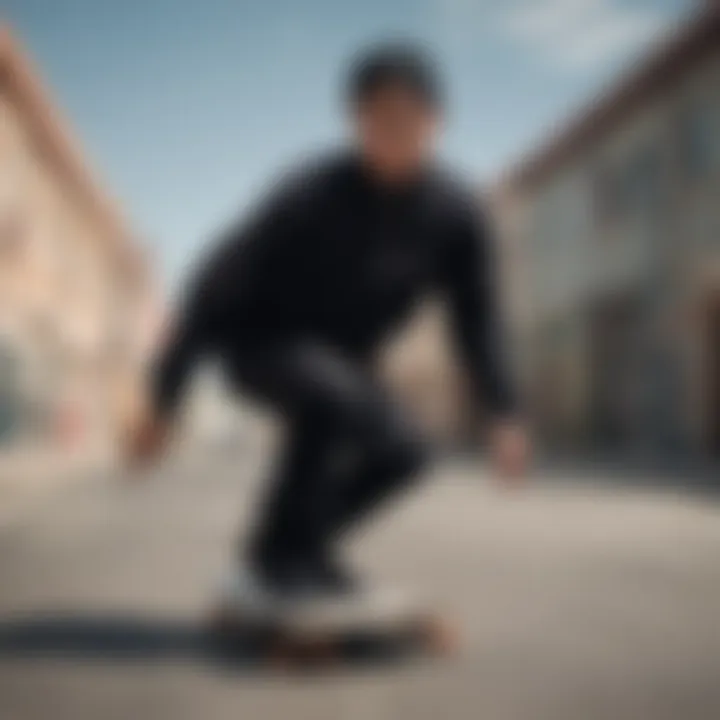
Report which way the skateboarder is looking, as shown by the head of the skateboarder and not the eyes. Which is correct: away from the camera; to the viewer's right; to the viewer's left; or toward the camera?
toward the camera

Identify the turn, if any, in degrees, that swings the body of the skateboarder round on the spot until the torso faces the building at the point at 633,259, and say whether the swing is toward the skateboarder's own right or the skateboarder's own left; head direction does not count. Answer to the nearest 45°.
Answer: approximately 135° to the skateboarder's own left

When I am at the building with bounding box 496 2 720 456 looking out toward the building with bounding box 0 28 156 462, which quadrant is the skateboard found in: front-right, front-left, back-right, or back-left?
front-left

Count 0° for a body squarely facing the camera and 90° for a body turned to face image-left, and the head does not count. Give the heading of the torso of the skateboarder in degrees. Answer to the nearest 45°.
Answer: approximately 315°

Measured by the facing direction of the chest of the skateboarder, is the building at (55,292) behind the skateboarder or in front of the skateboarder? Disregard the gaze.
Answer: behind
